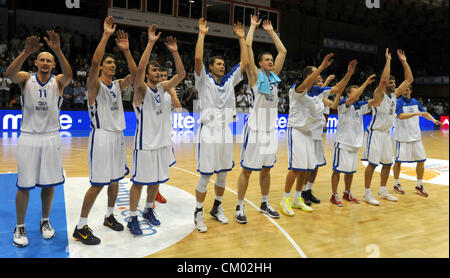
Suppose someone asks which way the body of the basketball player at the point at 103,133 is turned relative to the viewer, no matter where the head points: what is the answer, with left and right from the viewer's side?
facing the viewer and to the right of the viewer

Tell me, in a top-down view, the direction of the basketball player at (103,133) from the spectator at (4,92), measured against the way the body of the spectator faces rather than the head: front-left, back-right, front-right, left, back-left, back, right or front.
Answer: front

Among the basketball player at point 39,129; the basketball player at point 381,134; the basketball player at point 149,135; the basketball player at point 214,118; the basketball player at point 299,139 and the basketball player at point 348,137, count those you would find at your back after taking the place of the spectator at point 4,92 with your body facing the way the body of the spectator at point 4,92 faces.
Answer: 0

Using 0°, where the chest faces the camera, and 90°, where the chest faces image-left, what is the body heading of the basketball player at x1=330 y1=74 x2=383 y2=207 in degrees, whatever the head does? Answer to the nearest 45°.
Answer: approximately 315°

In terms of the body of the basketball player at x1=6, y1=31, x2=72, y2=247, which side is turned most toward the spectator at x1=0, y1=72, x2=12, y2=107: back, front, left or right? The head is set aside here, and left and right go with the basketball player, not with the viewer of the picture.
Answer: back

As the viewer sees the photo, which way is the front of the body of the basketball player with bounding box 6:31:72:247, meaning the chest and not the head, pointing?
toward the camera

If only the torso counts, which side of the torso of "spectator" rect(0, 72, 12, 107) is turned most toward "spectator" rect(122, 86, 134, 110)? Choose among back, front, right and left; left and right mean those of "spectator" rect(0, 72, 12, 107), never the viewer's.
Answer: left

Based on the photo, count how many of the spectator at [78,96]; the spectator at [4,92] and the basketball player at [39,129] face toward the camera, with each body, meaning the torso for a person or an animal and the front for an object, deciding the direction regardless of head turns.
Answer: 3

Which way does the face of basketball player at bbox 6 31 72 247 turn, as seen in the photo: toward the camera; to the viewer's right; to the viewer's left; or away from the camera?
toward the camera

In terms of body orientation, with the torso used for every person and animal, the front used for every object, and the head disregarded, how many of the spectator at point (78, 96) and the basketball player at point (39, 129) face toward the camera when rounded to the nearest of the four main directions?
2

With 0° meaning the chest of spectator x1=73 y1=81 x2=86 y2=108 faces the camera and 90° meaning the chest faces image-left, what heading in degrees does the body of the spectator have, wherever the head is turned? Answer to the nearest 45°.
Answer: approximately 0°

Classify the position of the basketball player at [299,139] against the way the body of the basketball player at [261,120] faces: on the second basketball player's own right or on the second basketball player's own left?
on the second basketball player's own left

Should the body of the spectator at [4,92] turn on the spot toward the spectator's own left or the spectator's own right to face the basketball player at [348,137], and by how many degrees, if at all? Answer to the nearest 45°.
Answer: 0° — they already face them

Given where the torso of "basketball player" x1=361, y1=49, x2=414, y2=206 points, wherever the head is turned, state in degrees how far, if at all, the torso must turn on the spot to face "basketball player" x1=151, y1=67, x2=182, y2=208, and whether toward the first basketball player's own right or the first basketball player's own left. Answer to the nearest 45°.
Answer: approximately 90° to the first basketball player's own right
